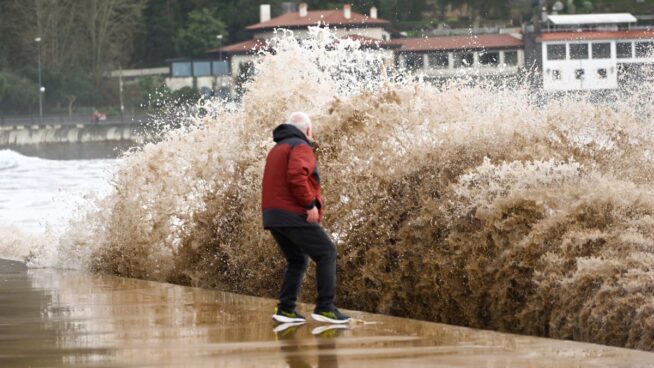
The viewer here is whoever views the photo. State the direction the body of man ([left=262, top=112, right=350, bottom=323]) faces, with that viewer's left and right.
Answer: facing away from the viewer and to the right of the viewer

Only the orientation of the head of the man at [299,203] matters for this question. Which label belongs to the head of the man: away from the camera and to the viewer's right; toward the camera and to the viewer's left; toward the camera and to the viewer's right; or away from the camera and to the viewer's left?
away from the camera and to the viewer's right
